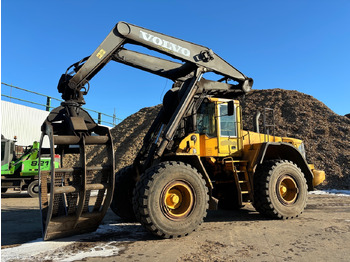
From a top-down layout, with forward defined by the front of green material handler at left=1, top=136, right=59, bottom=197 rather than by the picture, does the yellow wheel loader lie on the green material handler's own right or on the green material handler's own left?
on the green material handler's own left

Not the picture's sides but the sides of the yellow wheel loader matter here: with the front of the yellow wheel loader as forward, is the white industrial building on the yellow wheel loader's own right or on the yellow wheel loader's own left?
on the yellow wheel loader's own right

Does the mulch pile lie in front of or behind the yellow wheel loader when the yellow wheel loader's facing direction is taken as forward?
behind

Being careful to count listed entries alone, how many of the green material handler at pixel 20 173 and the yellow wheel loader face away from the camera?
0

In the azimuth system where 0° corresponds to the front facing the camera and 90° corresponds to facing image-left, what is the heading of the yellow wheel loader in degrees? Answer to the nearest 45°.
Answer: approximately 45°
